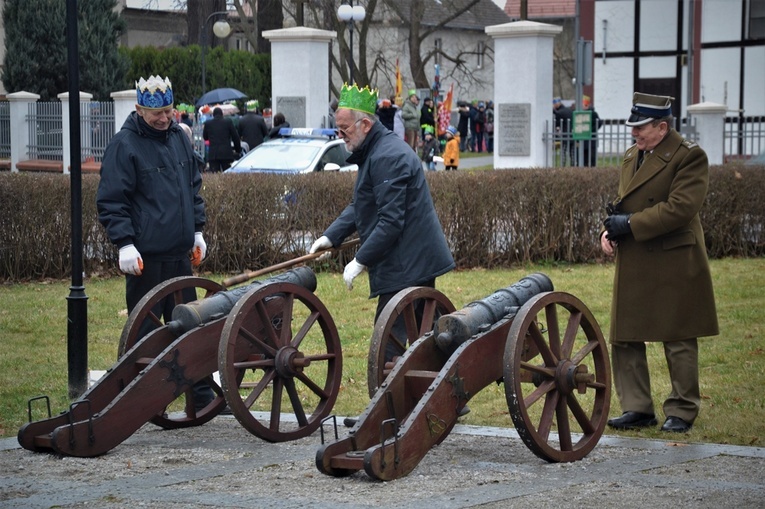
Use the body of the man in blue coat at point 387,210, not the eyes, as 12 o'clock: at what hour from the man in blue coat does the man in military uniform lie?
The man in military uniform is roughly at 6 o'clock from the man in blue coat.

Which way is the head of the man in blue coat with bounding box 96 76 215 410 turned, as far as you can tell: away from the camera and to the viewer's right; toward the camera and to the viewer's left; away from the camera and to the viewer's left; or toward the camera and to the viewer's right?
toward the camera and to the viewer's right

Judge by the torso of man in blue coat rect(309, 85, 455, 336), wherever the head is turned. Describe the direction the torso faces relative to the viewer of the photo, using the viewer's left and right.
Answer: facing to the left of the viewer

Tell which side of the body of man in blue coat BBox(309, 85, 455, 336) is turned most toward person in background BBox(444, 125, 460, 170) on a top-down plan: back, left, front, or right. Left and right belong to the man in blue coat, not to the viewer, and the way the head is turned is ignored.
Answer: right

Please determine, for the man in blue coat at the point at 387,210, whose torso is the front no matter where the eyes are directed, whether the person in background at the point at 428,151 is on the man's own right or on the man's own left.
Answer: on the man's own right

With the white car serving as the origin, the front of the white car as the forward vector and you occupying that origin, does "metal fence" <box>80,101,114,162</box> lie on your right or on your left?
on your right

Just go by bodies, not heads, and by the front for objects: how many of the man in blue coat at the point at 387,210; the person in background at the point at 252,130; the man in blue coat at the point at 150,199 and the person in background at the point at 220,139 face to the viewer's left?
1

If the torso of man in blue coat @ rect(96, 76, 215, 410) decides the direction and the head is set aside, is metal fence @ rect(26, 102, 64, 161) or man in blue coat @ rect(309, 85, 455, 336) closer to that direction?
the man in blue coat

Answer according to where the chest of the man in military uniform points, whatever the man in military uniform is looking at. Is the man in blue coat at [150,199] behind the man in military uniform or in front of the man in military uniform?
in front
